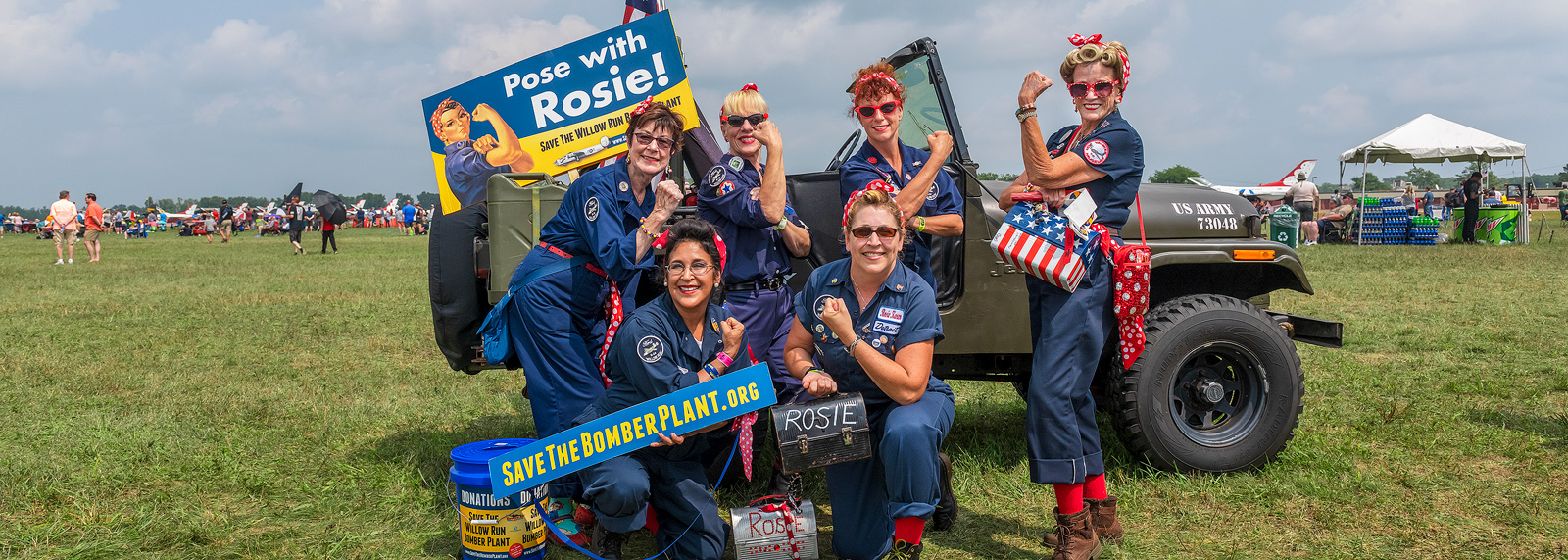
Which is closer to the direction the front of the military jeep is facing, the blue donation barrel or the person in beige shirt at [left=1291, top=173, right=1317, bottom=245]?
the person in beige shirt

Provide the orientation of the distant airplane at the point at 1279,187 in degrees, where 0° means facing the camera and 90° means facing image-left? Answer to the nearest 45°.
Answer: approximately 90°

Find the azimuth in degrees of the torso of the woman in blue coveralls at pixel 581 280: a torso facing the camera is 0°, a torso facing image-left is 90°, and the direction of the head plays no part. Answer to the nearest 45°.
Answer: approximately 315°

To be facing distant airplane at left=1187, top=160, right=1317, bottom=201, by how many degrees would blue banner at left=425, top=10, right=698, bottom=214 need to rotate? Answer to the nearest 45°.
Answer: approximately 135° to its left

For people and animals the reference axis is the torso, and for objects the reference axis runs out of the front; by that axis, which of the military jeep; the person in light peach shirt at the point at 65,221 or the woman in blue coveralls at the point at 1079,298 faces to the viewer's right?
the military jeep

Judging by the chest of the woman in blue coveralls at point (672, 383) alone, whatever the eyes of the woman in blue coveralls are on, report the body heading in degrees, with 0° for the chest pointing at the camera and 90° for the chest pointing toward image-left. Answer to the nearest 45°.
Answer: approximately 315°

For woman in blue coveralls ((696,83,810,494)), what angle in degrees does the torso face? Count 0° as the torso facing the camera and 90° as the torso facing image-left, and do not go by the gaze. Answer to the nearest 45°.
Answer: approximately 315°

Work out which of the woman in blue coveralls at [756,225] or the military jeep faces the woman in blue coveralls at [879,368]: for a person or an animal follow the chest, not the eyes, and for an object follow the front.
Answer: the woman in blue coveralls at [756,225]

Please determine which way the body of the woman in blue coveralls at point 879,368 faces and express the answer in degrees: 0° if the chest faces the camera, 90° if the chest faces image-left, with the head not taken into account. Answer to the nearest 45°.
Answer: approximately 0°

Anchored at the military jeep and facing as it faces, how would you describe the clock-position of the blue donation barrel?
The blue donation barrel is roughly at 5 o'clock from the military jeep.

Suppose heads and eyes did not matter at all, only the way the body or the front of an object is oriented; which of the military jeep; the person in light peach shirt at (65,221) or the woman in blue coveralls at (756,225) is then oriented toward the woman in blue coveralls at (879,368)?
the woman in blue coveralls at (756,225)

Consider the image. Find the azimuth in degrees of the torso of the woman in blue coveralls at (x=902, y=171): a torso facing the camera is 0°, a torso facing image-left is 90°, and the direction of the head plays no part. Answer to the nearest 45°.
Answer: approximately 0°
